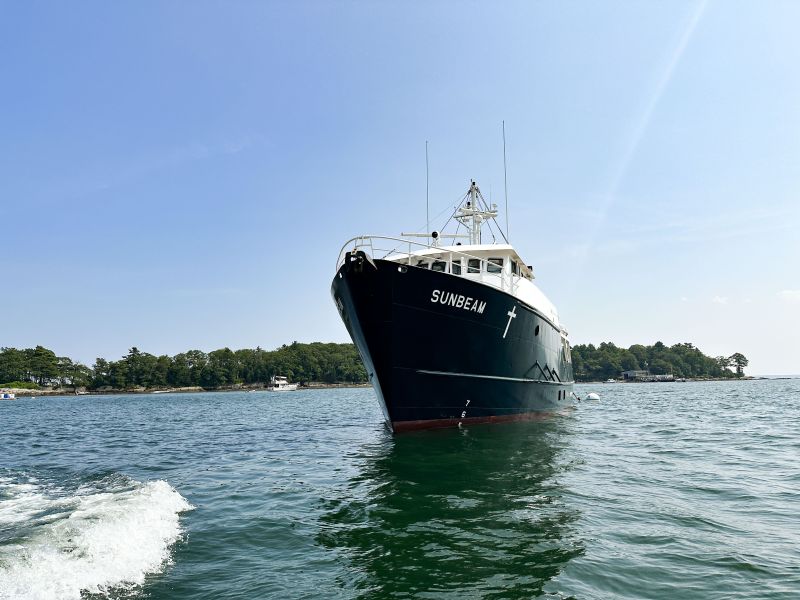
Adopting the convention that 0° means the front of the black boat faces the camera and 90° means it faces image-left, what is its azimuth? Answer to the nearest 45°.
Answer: approximately 45°
